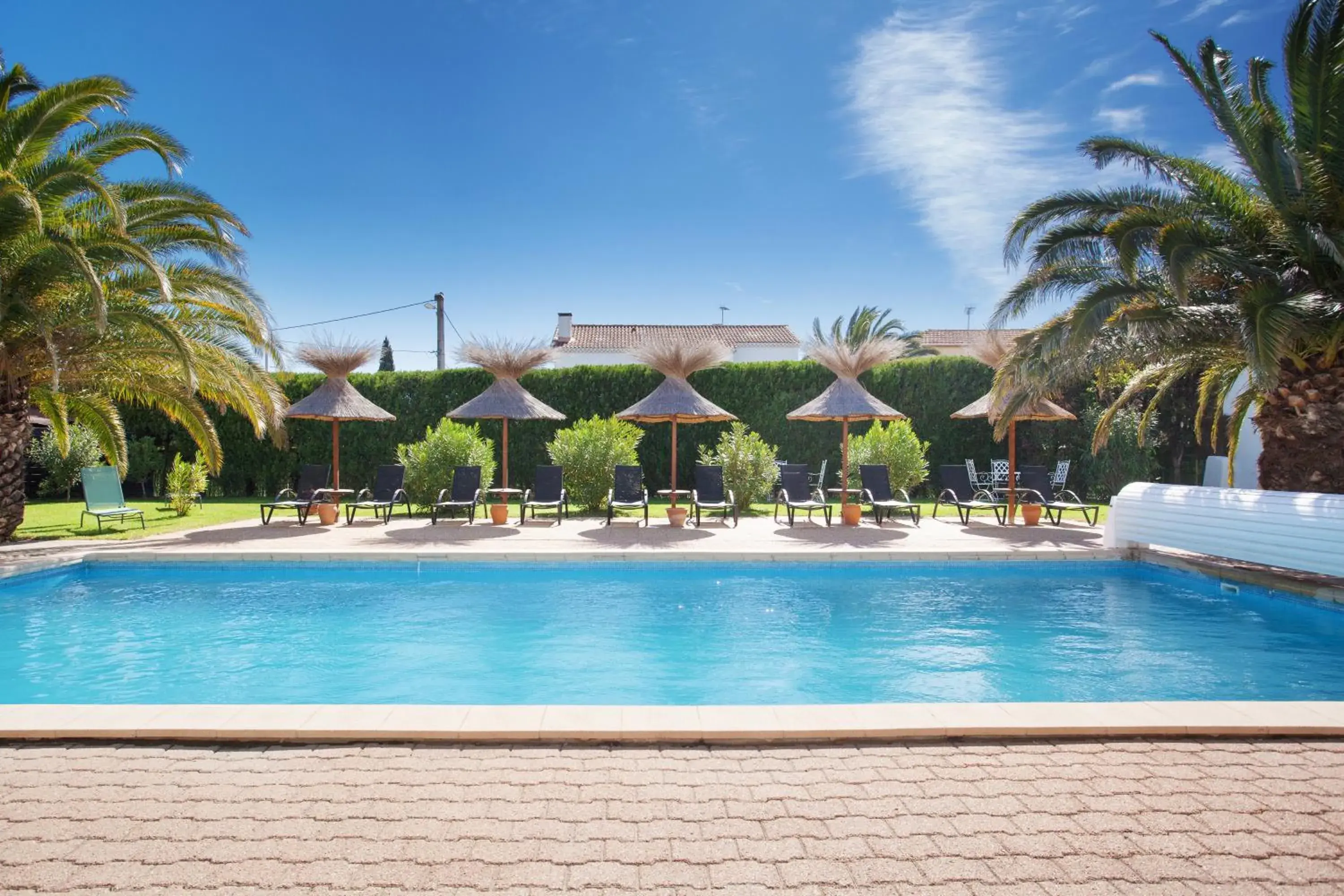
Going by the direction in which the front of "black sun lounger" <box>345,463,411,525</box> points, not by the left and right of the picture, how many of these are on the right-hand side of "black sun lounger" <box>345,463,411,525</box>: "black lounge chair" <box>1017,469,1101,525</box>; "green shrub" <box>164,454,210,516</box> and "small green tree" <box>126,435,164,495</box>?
2

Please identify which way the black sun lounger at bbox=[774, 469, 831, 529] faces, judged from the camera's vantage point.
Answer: facing the viewer and to the right of the viewer

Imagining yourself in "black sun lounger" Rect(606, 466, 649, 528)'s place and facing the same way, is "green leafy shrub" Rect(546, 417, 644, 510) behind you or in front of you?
behind

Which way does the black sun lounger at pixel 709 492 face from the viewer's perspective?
toward the camera

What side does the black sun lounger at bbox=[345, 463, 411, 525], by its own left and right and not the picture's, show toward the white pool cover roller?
left

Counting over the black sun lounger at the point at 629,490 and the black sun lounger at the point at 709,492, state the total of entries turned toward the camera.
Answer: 2

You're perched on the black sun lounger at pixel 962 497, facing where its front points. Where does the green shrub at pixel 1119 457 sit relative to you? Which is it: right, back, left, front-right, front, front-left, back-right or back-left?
left

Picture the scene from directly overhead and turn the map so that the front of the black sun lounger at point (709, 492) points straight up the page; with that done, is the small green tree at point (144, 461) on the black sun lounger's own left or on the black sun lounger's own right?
on the black sun lounger's own right

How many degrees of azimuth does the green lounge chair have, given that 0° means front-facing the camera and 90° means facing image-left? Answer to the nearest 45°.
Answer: approximately 315°

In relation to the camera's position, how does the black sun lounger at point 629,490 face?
facing the viewer

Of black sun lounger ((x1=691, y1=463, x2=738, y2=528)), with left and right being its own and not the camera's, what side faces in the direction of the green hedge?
back

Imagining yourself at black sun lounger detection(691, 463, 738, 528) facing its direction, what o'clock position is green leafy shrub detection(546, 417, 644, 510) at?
The green leafy shrub is roughly at 4 o'clock from the black sun lounger.

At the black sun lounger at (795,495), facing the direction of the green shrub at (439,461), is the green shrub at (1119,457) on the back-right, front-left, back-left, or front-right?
back-right

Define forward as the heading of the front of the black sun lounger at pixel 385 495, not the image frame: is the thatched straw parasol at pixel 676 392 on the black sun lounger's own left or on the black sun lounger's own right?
on the black sun lounger's own left

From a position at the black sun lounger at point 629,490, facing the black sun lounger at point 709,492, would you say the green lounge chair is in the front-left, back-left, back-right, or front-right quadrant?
back-right
